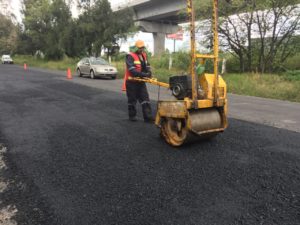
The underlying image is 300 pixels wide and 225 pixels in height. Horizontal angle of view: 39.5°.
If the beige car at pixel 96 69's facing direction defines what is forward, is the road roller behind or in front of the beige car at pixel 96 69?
in front

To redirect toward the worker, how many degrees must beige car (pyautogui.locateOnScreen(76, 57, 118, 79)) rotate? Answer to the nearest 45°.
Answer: approximately 45° to its right

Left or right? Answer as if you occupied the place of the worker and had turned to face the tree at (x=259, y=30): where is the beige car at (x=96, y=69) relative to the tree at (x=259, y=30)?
left

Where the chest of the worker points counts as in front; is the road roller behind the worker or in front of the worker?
in front

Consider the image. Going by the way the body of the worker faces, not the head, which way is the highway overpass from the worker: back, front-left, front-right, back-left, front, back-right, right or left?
back-left

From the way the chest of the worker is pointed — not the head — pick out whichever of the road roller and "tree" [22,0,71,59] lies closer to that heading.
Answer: the road roller

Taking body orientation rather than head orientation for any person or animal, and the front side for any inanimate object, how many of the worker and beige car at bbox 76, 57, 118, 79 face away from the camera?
0

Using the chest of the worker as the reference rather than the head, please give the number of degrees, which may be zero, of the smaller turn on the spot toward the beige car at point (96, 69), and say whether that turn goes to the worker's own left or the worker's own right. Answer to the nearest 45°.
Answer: approximately 135° to the worker's own left

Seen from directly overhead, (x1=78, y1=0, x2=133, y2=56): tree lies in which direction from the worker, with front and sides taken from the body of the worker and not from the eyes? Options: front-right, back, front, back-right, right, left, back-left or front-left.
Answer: back-left
